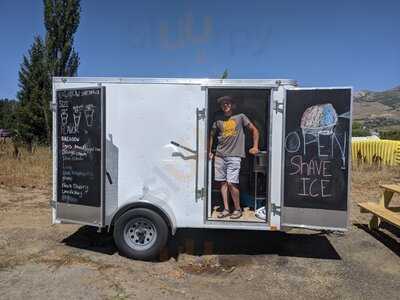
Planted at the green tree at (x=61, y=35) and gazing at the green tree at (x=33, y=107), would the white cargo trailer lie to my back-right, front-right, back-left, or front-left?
back-left

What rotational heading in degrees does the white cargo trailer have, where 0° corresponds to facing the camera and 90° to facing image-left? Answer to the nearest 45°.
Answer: approximately 270°

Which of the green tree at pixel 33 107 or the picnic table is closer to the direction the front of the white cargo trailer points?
the picnic table

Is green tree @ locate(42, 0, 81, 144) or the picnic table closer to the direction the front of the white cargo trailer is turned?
the picnic table

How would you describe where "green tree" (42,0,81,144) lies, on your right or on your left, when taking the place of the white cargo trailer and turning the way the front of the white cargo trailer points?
on your left

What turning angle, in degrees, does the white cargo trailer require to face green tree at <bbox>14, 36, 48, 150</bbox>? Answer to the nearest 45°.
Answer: approximately 135° to its left
